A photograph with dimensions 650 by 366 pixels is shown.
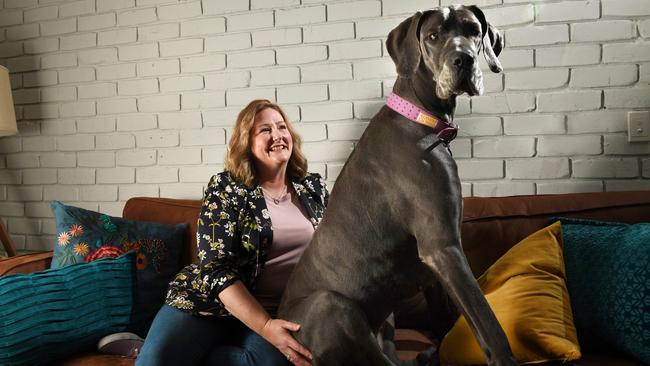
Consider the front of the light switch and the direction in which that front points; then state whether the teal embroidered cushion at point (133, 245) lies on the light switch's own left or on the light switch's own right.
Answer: on the light switch's own right

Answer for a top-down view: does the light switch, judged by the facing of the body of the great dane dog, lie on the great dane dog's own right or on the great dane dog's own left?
on the great dane dog's own left

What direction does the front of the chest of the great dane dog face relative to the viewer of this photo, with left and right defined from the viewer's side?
facing to the right of the viewer

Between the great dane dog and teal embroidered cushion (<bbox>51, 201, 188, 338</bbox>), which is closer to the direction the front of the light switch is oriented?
the great dane dog

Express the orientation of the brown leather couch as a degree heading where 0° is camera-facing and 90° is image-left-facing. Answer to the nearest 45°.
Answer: approximately 0°

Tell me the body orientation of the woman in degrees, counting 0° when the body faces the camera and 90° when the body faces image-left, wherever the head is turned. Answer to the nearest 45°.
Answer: approximately 315°

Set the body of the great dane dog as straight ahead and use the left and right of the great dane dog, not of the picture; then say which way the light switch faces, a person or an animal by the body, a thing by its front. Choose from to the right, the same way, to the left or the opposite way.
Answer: to the right
